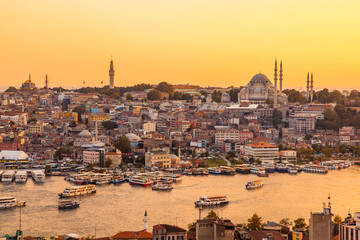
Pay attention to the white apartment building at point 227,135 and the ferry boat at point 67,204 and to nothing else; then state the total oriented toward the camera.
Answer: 1

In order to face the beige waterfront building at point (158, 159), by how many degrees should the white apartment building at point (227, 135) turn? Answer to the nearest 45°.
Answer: approximately 45° to its right

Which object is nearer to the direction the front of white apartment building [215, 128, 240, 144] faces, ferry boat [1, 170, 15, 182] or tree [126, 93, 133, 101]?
the ferry boat

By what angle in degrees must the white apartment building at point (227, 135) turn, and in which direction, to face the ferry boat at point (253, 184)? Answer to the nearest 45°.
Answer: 0° — it already faces it

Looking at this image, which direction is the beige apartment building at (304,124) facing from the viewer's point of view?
toward the camera

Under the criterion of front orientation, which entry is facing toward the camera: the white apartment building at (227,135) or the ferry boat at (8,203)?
the white apartment building

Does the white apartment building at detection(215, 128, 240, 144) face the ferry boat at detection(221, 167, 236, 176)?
yes

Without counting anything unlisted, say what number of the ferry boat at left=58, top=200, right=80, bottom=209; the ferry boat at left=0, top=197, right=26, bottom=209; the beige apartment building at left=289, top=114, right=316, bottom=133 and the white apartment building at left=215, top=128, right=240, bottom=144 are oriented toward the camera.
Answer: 2

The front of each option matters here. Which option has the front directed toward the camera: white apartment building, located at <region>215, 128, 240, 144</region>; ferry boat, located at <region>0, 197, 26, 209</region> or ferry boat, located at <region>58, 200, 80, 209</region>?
the white apartment building

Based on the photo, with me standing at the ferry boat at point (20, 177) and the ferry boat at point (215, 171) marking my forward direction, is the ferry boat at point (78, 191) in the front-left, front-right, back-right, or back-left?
front-right

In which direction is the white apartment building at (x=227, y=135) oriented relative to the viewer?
toward the camera

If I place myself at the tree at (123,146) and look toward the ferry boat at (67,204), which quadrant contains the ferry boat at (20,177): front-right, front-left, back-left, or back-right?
front-right
